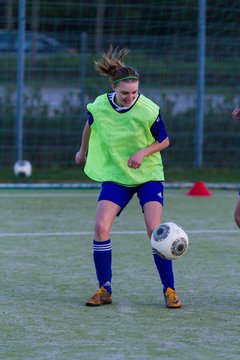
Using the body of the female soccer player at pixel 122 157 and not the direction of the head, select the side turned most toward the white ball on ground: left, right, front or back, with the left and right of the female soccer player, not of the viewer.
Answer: back

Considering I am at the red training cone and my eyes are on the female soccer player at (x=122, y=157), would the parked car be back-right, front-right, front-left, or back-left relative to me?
back-right

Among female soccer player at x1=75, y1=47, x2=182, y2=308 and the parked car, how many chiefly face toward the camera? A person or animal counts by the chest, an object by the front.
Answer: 1

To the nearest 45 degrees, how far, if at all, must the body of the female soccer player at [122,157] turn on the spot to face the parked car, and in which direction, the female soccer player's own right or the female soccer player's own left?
approximately 180°

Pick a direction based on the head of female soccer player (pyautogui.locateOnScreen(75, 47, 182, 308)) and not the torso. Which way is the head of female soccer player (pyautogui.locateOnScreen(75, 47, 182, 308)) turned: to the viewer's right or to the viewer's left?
to the viewer's right

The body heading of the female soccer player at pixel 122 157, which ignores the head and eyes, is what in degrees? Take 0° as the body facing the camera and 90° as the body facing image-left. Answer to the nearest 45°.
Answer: approximately 0°
